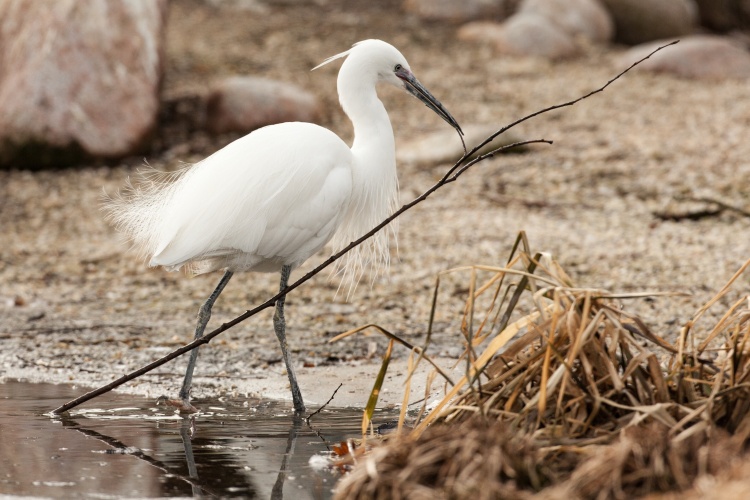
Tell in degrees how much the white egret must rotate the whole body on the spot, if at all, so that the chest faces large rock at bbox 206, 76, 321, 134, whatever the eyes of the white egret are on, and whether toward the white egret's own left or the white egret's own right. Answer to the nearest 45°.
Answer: approximately 90° to the white egret's own left

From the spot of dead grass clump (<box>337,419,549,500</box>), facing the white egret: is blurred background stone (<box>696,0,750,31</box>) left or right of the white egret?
right

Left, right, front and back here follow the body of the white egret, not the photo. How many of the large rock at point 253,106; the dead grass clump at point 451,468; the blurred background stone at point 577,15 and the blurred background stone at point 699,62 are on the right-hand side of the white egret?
1

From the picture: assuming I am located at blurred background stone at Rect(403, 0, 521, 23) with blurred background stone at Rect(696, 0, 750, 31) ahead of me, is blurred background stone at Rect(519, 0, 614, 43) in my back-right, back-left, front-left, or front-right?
front-right

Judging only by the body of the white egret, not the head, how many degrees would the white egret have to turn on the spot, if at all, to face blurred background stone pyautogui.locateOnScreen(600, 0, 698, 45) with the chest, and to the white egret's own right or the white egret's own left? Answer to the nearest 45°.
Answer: approximately 45° to the white egret's own left

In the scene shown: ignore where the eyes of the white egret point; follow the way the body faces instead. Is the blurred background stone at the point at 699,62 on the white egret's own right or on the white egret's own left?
on the white egret's own left

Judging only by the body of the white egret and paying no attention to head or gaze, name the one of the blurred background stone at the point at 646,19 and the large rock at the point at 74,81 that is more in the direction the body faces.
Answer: the blurred background stone

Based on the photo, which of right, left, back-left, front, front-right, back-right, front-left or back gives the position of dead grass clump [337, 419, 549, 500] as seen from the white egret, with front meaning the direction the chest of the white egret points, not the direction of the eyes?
right

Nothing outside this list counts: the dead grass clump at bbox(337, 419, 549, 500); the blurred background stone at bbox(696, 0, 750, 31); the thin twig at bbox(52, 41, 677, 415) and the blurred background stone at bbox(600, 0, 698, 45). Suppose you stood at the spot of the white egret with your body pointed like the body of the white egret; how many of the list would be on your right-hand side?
2

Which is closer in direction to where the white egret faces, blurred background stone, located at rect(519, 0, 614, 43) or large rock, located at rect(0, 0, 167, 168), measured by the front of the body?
the blurred background stone

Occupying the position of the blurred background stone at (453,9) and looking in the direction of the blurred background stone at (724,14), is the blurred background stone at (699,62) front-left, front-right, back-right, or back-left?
front-right

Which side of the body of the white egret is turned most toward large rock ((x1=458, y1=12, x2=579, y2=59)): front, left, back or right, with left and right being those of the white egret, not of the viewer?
left

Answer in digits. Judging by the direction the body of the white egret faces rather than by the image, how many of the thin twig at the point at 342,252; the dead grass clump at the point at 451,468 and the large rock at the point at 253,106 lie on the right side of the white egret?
2

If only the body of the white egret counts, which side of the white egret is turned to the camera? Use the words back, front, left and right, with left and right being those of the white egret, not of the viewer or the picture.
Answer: right

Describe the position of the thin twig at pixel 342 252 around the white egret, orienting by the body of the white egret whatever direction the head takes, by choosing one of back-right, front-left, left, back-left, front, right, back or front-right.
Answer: right
